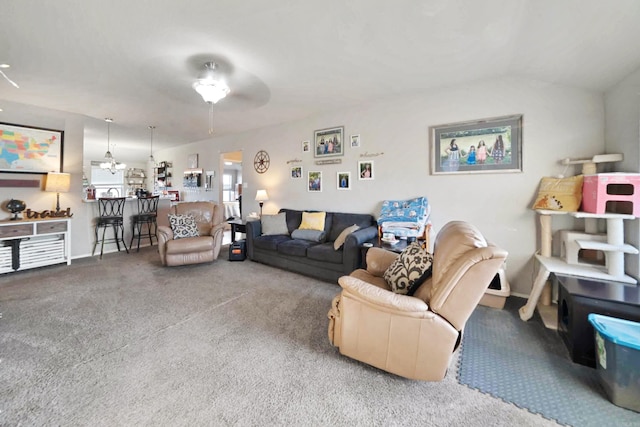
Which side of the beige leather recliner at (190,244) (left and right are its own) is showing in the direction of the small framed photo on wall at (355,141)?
left

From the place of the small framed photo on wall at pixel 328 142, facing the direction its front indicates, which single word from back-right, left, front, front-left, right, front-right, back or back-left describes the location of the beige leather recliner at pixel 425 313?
front-left

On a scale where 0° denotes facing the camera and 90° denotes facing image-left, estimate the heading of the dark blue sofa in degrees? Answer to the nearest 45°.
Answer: approximately 45°

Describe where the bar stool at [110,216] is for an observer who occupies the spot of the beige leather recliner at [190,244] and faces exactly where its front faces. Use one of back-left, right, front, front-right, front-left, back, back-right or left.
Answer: back-right

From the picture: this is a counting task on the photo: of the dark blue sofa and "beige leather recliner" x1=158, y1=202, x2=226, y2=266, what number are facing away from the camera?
0

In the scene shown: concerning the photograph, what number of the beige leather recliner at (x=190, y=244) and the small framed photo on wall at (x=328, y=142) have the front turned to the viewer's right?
0

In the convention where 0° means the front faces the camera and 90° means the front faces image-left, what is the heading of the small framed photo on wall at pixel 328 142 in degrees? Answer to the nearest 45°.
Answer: approximately 45°

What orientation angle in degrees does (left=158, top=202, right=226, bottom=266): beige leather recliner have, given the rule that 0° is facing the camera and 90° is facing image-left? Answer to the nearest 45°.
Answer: approximately 0°

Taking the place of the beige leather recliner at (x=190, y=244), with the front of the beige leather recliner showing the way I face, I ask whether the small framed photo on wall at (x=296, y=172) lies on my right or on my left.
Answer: on my left

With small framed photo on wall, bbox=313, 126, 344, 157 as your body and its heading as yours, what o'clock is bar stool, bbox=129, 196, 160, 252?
The bar stool is roughly at 2 o'clock from the small framed photo on wall.
